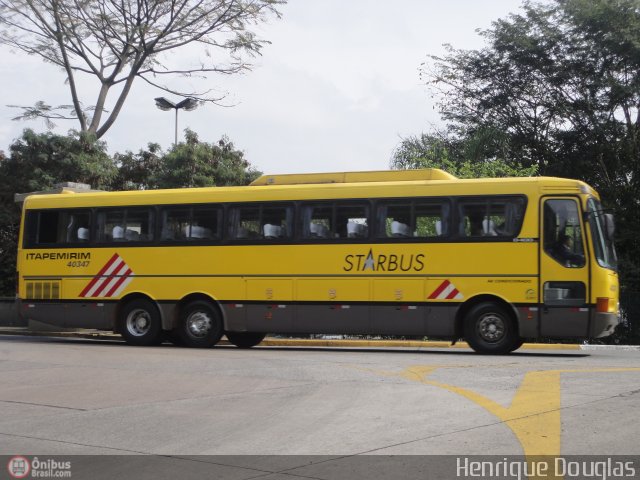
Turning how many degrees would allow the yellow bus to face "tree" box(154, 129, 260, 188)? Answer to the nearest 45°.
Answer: approximately 90° to its left

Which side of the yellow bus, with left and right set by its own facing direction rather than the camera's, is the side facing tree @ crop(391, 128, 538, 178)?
left

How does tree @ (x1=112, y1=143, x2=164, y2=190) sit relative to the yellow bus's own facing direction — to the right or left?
on its left

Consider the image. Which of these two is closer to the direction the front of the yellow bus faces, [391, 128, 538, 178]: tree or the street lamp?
the tree

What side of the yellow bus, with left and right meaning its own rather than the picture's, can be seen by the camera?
right

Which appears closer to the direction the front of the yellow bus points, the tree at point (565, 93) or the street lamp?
the tree
